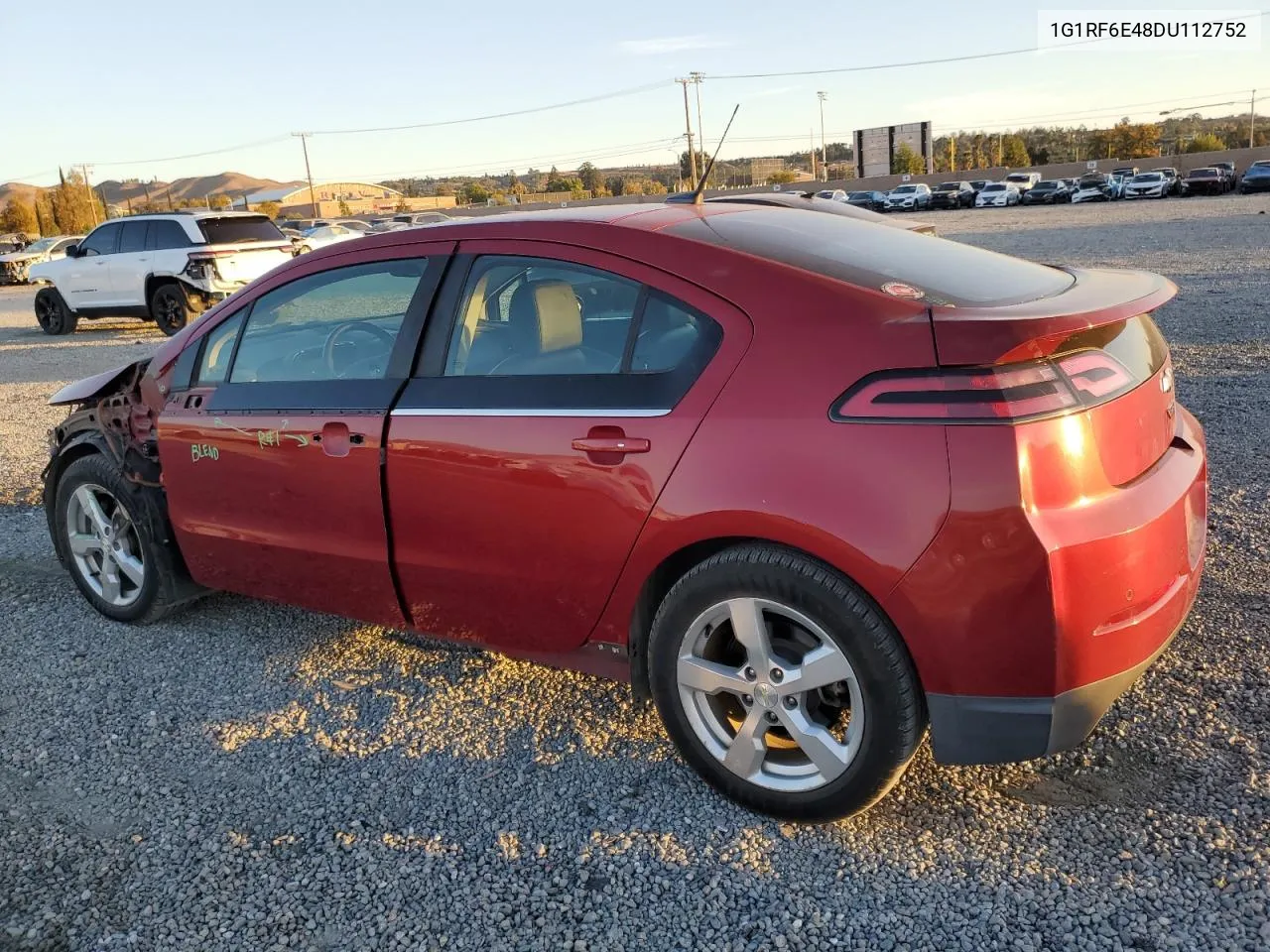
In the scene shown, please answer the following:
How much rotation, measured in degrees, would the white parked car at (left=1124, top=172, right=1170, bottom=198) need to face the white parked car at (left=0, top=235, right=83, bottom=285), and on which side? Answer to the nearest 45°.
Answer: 0° — it already faces it

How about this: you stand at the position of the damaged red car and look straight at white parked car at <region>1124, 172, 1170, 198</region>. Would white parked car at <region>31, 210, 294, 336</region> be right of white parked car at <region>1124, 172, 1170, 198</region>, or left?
left

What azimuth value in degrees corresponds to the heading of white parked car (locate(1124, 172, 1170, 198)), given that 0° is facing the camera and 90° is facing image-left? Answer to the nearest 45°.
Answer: approximately 45°

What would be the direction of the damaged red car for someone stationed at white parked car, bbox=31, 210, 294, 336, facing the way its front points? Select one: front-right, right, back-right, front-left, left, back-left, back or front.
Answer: back-left

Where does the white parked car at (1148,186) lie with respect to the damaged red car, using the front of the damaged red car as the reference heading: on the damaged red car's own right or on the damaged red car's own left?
on the damaged red car's own right

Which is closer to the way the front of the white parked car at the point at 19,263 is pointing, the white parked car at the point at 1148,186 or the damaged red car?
the damaged red car

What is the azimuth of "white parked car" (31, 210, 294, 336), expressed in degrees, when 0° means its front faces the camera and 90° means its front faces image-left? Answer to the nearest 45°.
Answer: approximately 135°

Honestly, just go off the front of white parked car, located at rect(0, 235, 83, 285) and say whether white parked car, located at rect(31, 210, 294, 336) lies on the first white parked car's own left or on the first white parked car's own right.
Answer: on the first white parked car's own left

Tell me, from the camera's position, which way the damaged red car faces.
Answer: facing away from the viewer and to the left of the viewer

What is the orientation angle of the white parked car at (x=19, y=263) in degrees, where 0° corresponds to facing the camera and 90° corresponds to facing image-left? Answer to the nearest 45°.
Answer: approximately 45°

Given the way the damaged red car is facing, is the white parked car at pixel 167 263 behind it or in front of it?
in front
